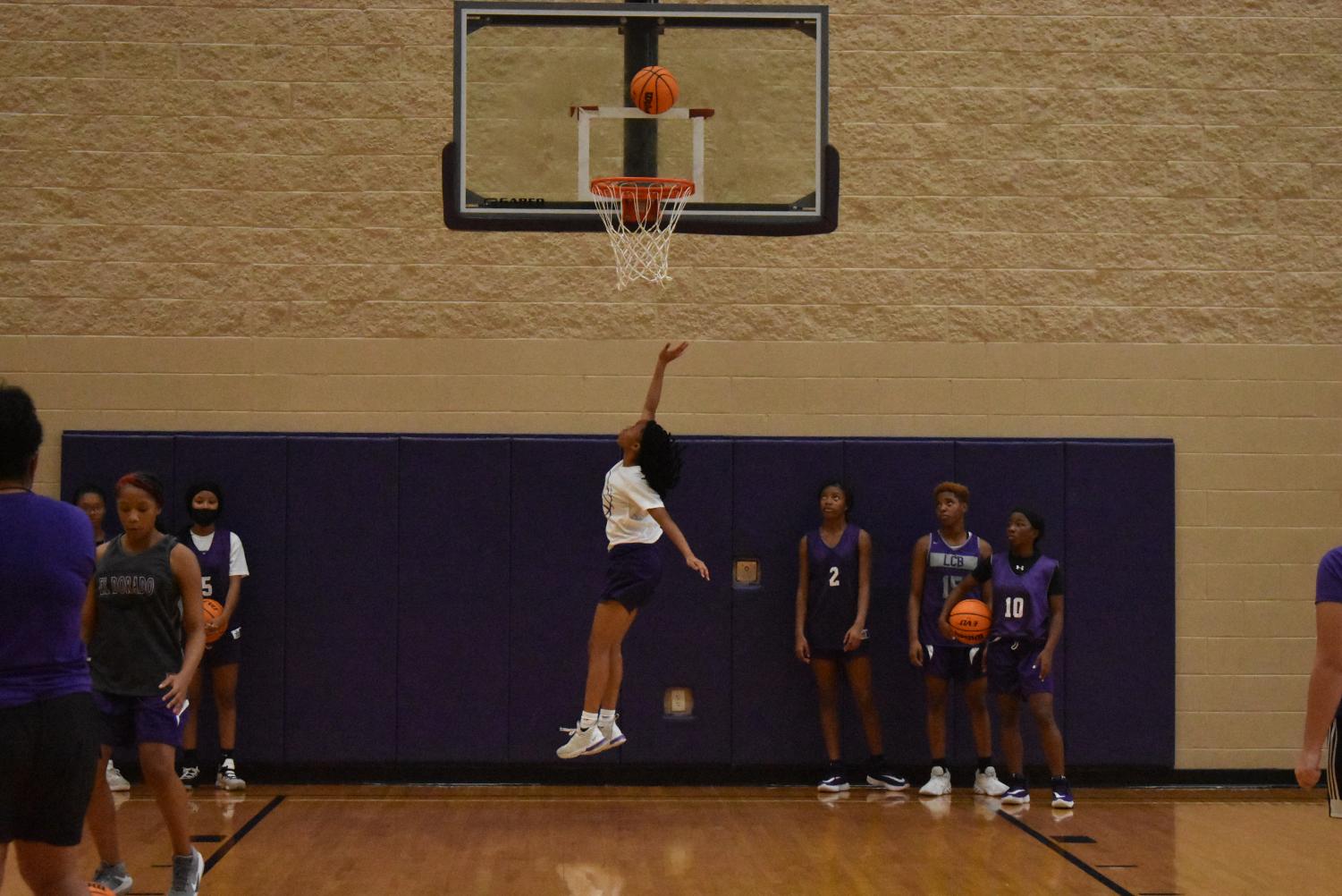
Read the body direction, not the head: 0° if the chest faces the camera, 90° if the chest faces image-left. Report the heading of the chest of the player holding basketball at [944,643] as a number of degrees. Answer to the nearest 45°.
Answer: approximately 0°

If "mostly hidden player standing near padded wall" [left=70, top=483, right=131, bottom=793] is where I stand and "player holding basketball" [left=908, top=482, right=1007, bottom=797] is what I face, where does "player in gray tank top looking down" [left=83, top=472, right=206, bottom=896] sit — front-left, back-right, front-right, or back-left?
front-right

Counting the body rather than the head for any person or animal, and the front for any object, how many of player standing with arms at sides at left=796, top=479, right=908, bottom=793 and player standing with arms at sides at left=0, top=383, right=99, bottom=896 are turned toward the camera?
1

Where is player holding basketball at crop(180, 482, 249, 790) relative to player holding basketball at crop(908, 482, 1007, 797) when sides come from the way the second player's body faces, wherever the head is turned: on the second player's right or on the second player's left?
on the second player's right

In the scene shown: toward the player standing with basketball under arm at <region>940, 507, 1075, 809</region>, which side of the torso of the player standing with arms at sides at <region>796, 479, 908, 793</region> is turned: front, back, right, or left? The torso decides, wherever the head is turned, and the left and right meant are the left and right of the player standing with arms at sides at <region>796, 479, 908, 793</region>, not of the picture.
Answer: left

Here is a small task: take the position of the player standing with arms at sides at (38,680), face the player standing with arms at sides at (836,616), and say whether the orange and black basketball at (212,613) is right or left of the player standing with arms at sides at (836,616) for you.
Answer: left

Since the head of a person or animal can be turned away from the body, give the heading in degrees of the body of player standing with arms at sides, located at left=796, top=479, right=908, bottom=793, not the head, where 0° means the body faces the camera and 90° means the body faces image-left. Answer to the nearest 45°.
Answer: approximately 0°

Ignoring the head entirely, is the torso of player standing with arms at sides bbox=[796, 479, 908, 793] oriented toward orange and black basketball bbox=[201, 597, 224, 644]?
no

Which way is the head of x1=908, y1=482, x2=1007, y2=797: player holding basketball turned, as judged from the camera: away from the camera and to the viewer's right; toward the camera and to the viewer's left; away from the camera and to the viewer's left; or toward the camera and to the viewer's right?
toward the camera and to the viewer's left

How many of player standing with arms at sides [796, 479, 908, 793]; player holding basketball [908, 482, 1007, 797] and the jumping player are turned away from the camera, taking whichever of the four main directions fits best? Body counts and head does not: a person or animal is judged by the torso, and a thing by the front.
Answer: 0

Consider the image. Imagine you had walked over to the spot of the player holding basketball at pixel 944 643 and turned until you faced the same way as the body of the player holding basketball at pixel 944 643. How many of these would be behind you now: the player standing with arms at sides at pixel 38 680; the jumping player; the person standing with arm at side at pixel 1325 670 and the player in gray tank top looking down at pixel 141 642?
0

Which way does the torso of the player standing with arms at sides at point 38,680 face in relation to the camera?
away from the camera

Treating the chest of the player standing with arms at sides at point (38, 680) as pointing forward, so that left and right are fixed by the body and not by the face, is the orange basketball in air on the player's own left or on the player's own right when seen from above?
on the player's own right

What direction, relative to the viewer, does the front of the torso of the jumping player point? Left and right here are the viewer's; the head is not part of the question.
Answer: facing to the left of the viewer

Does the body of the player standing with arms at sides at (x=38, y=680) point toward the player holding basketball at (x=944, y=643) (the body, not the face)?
no

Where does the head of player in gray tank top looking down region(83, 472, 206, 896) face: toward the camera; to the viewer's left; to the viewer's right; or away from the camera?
toward the camera

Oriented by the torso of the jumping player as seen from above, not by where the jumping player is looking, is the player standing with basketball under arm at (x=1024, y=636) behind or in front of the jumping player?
behind

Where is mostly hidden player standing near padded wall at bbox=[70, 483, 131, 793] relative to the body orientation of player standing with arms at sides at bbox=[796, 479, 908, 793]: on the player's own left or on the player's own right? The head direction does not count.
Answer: on the player's own right
